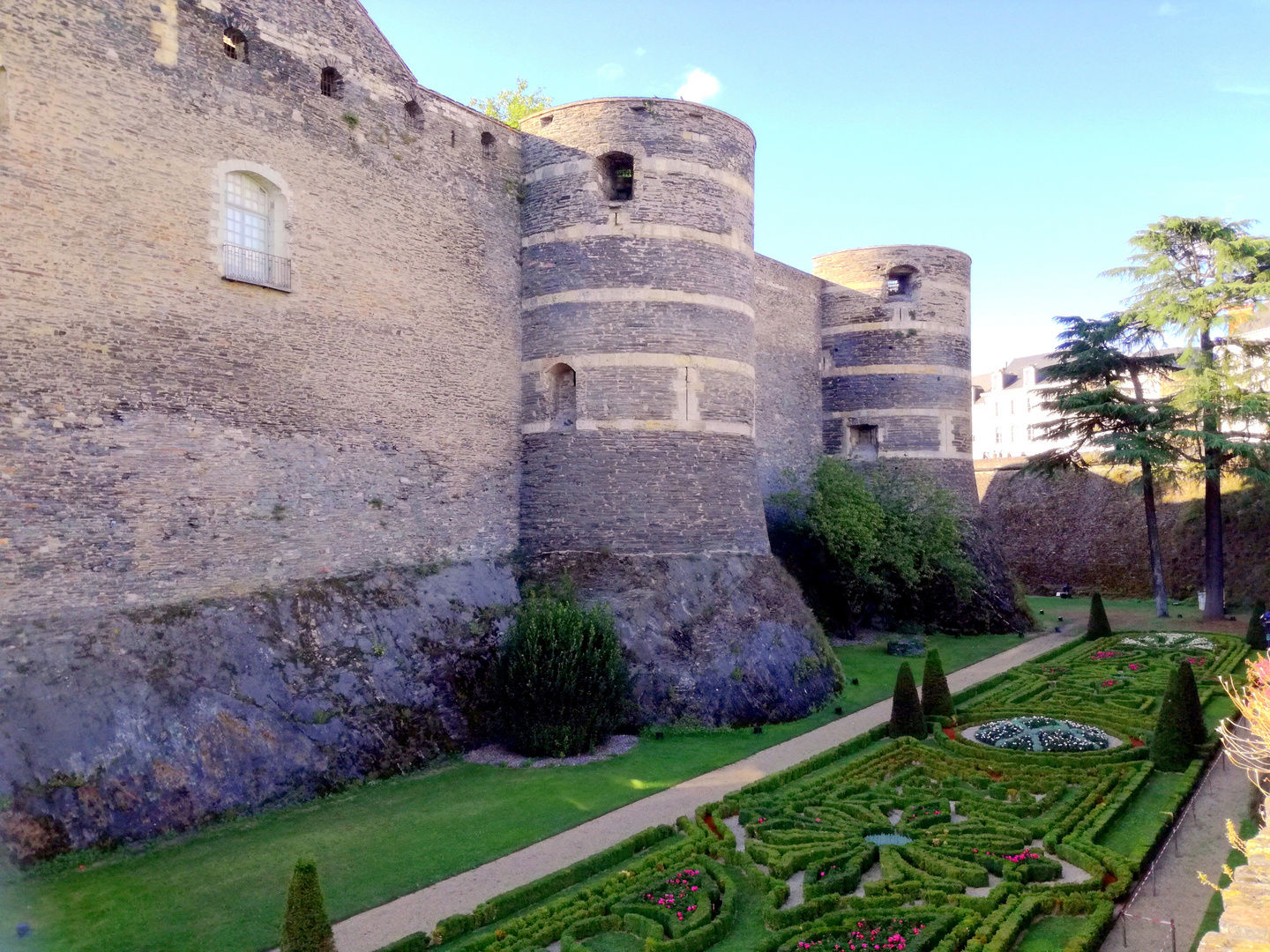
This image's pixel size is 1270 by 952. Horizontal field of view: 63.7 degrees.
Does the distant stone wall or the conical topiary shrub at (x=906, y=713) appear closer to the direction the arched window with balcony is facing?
the conical topiary shrub

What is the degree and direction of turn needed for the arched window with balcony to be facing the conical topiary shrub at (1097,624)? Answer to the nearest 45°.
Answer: approximately 45° to its left

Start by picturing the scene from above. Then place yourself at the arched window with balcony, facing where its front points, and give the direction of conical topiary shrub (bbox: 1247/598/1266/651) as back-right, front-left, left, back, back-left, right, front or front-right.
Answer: front-left

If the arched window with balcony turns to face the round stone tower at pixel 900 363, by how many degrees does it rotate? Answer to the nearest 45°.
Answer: approximately 90° to its left

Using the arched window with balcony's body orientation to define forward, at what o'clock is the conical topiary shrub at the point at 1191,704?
The conical topiary shrub is roughly at 11 o'clock from the arched window with balcony.

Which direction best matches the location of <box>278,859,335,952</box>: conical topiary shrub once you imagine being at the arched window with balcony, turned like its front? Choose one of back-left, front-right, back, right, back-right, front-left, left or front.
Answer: front-right

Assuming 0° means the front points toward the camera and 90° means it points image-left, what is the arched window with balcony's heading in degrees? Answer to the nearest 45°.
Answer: approximately 315°

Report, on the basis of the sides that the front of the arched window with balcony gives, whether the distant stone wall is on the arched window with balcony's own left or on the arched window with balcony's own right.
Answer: on the arched window with balcony's own left

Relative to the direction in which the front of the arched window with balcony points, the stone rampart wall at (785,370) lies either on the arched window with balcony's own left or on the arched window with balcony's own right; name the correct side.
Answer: on the arched window with balcony's own left

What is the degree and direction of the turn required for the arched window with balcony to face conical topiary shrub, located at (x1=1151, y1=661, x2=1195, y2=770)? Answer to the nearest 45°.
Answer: approximately 45° to its left

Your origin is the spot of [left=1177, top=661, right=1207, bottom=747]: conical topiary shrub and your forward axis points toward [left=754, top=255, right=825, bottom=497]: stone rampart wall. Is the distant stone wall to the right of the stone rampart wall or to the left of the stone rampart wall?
right

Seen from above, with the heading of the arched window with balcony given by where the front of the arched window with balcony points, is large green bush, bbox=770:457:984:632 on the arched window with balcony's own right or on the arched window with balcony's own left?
on the arched window with balcony's own left
